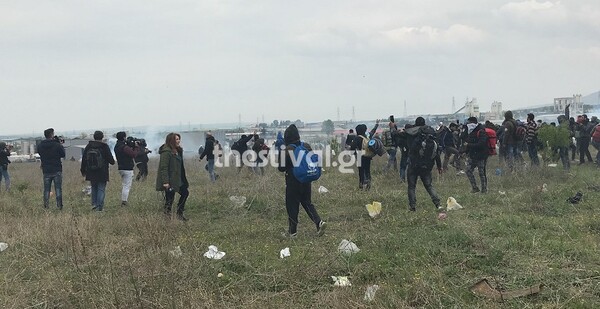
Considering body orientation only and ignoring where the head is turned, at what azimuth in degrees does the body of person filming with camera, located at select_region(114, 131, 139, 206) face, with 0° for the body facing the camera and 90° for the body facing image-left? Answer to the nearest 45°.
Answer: approximately 225°

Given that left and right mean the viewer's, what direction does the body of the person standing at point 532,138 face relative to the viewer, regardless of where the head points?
facing away from the viewer and to the left of the viewer

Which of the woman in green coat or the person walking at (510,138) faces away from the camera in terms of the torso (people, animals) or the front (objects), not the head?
the person walking

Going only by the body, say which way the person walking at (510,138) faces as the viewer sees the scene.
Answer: away from the camera

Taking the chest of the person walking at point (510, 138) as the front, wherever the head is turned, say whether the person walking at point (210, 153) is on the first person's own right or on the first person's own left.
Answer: on the first person's own left

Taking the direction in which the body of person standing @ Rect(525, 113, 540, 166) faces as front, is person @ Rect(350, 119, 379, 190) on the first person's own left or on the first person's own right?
on the first person's own left

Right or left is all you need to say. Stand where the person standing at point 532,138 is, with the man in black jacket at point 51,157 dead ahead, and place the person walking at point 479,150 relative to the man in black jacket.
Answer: left

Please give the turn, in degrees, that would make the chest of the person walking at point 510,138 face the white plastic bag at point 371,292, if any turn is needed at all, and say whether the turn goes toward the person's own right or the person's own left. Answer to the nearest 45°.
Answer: approximately 180°

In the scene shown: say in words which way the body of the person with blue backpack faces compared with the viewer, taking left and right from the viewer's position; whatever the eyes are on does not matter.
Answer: facing away from the viewer and to the left of the viewer

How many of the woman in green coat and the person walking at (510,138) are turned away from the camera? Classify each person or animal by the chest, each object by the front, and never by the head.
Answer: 1

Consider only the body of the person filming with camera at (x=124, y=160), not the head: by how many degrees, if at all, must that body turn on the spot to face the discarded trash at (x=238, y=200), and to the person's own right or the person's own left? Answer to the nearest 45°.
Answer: approximately 90° to the person's own right

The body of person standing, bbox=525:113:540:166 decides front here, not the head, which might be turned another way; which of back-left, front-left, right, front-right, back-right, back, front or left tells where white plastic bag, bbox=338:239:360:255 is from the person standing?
back-left
